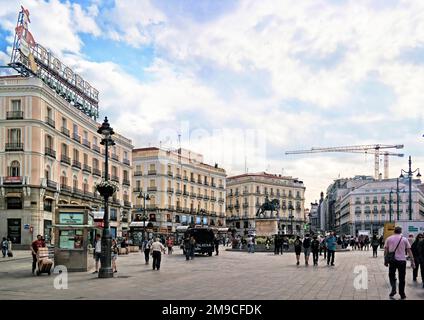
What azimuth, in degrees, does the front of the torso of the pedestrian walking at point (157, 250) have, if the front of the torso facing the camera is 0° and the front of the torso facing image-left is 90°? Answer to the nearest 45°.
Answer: approximately 180°

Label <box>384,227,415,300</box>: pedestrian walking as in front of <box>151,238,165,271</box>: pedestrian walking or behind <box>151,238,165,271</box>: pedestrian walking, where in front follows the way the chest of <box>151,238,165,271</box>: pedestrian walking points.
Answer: behind
